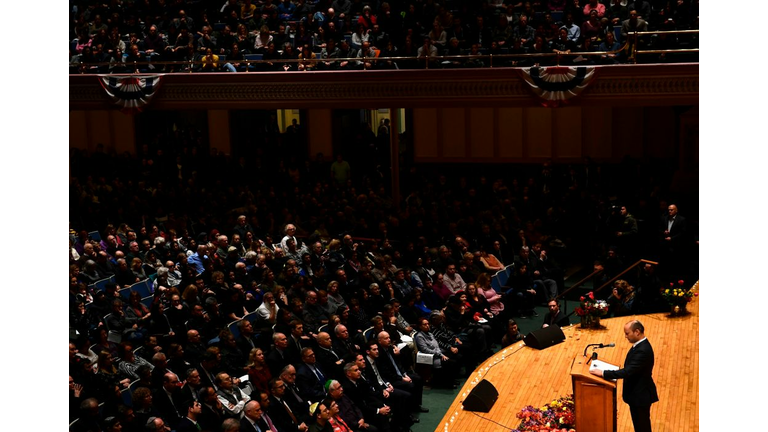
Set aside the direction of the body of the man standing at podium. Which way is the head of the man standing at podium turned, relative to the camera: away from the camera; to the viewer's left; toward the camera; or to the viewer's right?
to the viewer's left

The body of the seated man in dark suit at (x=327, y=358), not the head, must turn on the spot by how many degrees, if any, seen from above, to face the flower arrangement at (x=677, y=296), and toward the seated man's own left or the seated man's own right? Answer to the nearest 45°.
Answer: approximately 90° to the seated man's own left

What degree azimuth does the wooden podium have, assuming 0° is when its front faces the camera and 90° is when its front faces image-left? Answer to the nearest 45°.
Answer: approximately 90°

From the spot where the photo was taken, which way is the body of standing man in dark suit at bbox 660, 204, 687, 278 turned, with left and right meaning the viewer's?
facing the viewer and to the left of the viewer

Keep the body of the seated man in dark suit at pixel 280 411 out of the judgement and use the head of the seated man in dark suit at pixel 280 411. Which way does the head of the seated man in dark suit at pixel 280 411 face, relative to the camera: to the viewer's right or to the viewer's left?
to the viewer's right

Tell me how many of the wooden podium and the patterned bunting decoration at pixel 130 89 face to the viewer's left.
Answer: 1

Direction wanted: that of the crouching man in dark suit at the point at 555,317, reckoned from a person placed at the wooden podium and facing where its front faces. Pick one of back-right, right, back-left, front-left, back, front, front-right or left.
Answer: right
